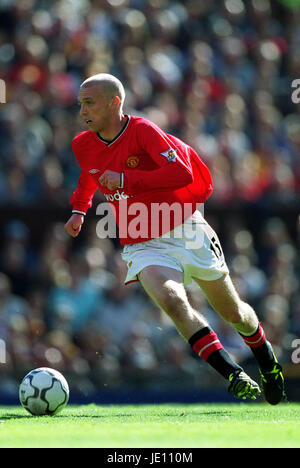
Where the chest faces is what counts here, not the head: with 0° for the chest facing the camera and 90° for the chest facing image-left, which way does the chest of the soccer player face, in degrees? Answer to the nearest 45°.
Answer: approximately 45°
